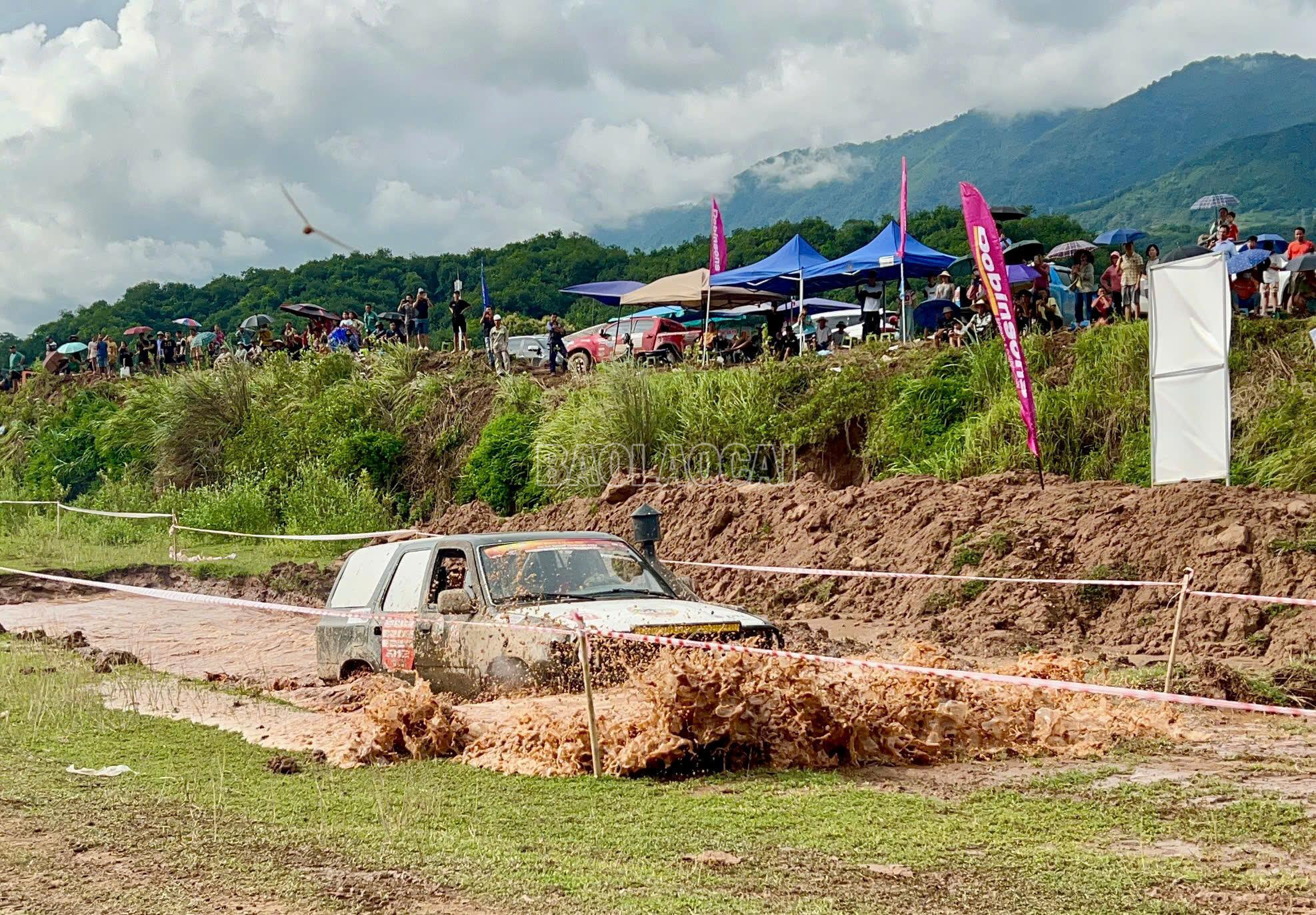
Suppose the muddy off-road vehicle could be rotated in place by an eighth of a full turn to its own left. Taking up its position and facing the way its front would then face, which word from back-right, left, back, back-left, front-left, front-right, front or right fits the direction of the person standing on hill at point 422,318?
left

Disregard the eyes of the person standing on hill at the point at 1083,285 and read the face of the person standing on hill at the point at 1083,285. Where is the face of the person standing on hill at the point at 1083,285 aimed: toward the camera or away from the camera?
toward the camera

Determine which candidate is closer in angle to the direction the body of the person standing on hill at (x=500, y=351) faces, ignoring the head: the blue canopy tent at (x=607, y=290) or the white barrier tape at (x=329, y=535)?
the white barrier tape

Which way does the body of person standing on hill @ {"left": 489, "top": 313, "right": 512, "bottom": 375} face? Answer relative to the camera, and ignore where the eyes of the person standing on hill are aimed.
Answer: toward the camera

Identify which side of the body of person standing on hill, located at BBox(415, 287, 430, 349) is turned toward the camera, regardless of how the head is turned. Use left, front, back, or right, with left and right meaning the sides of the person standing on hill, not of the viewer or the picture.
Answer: front

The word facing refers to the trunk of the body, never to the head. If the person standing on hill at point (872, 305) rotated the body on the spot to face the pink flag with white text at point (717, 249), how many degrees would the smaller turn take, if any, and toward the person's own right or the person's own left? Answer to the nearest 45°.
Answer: approximately 90° to the person's own right

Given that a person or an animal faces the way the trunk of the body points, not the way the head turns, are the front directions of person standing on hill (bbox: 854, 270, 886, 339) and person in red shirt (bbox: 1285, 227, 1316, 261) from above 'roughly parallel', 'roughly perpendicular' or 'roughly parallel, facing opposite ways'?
roughly parallel

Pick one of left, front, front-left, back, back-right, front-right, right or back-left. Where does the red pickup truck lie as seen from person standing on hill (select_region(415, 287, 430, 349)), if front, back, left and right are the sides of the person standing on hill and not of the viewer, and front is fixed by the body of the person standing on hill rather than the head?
left

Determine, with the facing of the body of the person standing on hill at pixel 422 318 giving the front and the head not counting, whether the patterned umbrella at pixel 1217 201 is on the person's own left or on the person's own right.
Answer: on the person's own left

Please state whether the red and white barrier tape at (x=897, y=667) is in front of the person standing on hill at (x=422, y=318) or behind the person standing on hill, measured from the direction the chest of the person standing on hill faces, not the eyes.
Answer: in front

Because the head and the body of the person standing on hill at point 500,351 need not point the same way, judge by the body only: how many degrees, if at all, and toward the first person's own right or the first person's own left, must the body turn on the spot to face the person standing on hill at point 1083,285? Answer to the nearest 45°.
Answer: approximately 45° to the first person's own left

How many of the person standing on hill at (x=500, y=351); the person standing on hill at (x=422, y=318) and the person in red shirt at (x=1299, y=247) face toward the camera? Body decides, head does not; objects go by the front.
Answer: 3

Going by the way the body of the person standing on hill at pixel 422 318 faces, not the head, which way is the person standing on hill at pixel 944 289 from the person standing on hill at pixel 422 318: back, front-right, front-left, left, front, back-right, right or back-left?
front-left
